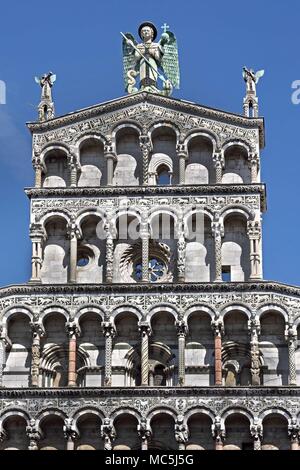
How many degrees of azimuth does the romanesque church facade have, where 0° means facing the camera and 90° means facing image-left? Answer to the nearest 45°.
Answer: approximately 0°
